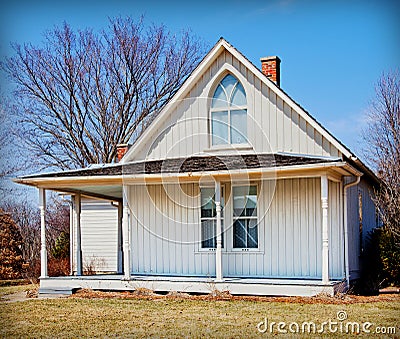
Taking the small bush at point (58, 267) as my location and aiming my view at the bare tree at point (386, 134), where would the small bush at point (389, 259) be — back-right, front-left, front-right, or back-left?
front-right

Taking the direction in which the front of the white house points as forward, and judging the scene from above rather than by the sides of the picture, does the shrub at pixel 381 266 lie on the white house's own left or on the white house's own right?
on the white house's own left

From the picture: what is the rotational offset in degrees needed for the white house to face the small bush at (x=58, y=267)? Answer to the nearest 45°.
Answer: approximately 135° to its right

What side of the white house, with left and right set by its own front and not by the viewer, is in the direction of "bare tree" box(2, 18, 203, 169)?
back

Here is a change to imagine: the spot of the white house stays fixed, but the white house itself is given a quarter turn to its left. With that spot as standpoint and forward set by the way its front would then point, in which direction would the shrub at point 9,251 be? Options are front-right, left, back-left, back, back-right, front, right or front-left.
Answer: back-left

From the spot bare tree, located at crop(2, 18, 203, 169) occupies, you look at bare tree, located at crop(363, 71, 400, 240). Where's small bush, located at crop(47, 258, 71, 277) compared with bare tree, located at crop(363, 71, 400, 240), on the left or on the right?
right

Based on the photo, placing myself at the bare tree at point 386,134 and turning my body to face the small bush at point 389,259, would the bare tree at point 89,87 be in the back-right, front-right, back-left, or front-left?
back-right

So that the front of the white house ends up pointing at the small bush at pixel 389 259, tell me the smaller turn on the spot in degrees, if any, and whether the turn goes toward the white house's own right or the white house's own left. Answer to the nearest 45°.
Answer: approximately 90° to the white house's own left

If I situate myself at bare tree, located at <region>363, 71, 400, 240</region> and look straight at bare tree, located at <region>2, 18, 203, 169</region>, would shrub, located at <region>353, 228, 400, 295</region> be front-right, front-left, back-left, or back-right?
back-left

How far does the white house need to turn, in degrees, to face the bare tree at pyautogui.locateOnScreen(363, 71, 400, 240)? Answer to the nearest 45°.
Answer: approximately 135° to its left

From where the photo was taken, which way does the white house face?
toward the camera
